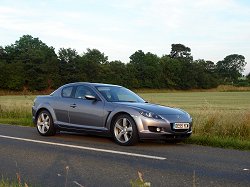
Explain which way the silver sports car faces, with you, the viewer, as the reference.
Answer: facing the viewer and to the right of the viewer
